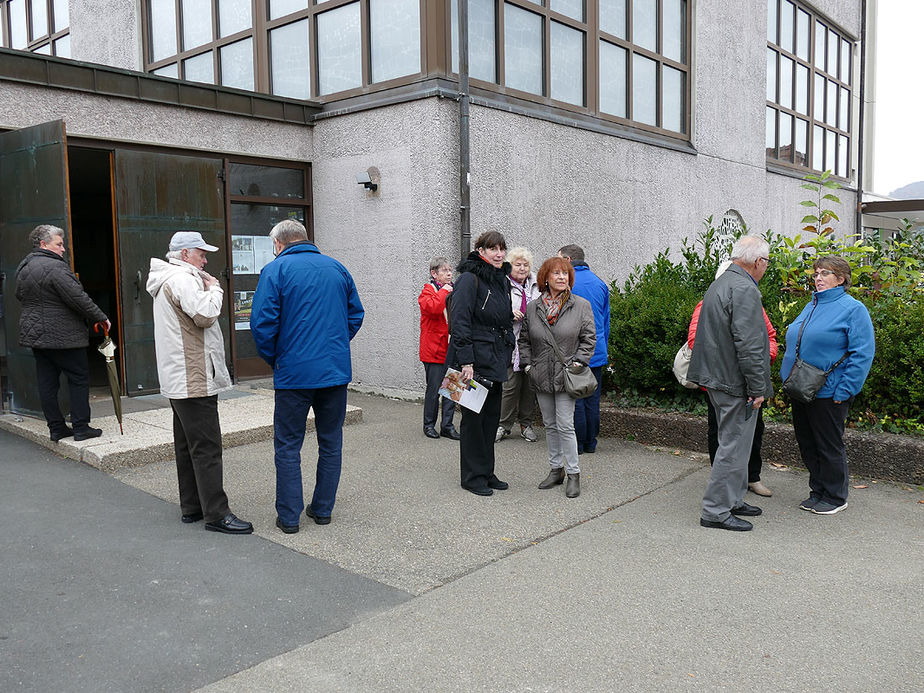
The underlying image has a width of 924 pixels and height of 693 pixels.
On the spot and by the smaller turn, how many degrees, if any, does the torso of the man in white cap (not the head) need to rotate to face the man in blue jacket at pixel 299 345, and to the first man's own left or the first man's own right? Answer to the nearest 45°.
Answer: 0° — they already face them

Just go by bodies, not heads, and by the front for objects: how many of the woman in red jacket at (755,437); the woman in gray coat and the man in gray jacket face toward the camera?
2

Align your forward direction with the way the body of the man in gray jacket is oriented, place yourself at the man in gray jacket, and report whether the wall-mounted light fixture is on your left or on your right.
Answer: on your left

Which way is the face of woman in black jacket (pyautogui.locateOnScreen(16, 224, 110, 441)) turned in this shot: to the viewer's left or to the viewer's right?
to the viewer's right

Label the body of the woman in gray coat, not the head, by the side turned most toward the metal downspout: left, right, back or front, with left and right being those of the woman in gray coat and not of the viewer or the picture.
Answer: back

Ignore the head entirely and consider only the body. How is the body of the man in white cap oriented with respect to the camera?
to the viewer's right

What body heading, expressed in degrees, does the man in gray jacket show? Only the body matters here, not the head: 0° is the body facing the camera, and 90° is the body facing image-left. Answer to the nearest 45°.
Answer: approximately 225°
